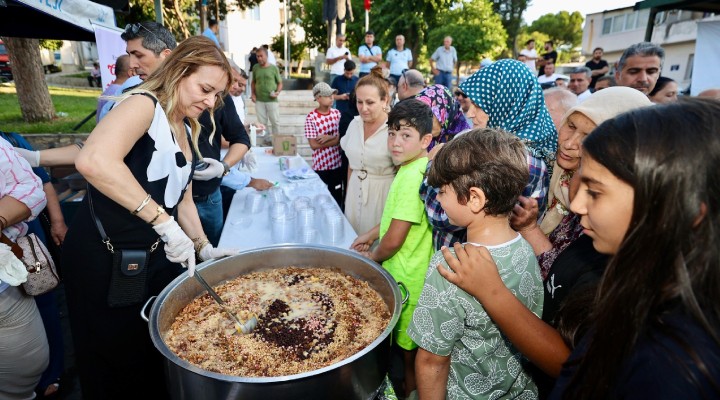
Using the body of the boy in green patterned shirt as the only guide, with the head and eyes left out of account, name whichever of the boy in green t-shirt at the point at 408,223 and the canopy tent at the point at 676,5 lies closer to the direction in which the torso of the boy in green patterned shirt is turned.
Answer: the boy in green t-shirt

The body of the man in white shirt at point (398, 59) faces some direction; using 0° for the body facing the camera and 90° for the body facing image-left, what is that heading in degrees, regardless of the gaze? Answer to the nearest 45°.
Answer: approximately 0°

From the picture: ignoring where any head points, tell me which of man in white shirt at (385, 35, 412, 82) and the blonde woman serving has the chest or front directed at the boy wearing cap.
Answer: the man in white shirt

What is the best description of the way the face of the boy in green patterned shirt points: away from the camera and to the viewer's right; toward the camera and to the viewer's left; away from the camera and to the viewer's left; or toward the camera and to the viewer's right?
away from the camera and to the viewer's left

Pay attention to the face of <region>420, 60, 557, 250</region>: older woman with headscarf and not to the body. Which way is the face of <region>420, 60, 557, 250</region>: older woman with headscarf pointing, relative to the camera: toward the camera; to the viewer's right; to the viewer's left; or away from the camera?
to the viewer's left

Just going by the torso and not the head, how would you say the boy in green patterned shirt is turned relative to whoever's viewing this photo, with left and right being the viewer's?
facing away from the viewer and to the left of the viewer

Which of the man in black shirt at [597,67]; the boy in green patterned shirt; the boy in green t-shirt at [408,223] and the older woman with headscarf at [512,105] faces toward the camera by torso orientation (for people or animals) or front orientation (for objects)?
the man in black shirt

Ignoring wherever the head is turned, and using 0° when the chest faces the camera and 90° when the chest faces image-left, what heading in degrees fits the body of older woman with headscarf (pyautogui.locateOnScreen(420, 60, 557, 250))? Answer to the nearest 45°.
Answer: approximately 90°

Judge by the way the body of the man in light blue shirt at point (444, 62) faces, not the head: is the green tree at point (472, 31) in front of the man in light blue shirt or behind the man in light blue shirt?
behind

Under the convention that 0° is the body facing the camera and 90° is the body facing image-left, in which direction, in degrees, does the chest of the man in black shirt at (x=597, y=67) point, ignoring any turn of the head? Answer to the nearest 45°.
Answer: approximately 0°

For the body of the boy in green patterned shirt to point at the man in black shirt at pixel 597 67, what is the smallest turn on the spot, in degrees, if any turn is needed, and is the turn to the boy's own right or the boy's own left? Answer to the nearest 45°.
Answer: approximately 45° to the boy's own right
